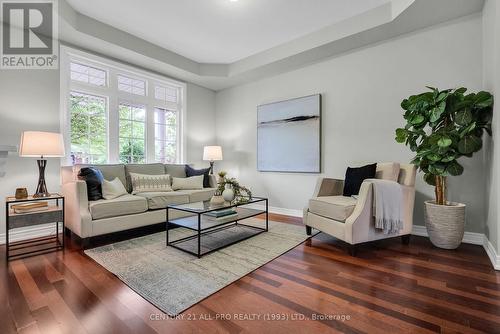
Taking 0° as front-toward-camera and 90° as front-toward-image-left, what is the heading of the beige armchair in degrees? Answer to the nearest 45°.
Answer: approximately 45°

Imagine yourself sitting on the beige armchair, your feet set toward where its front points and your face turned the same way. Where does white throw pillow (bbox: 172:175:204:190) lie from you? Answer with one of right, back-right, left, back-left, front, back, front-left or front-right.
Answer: front-right

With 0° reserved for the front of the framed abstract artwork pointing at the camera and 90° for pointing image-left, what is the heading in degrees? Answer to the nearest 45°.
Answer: approximately 45°

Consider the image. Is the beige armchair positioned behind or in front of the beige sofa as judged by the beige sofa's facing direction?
in front

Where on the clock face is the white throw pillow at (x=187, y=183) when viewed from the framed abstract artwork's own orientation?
The white throw pillow is roughly at 1 o'clock from the framed abstract artwork.

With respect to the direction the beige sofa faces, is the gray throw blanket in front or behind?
in front

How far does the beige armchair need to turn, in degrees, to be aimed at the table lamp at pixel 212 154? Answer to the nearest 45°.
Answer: approximately 90° to its right

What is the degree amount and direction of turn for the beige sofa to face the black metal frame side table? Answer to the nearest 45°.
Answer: approximately 135° to its right

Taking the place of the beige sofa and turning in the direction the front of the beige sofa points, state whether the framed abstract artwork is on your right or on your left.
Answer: on your left

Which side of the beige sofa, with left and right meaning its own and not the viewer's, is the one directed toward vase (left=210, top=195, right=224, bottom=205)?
front

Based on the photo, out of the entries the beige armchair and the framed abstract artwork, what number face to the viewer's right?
0

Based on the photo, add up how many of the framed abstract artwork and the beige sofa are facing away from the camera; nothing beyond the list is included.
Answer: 0

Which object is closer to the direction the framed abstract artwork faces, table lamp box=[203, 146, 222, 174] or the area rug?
the area rug
